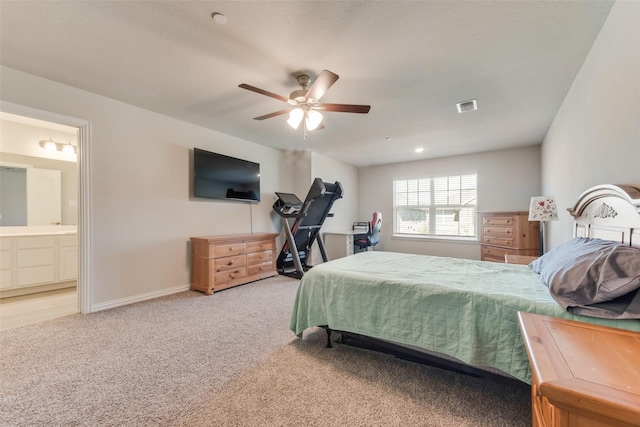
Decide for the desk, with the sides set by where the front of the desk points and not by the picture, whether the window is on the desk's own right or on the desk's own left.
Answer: on the desk's own left

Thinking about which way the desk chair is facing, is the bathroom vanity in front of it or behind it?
in front

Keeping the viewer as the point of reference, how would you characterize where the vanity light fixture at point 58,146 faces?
facing the viewer and to the right of the viewer

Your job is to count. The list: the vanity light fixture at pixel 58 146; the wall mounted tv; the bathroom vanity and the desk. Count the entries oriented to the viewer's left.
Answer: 0

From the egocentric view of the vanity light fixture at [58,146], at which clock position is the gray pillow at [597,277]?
The gray pillow is roughly at 1 o'clock from the vanity light fixture.

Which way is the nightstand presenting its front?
to the viewer's left

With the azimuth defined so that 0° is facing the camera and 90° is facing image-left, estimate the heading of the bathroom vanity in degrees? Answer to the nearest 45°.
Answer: approximately 315°

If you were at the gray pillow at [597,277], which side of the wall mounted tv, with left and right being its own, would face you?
front

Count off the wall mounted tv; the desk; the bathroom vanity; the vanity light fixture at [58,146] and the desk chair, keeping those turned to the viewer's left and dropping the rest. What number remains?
1

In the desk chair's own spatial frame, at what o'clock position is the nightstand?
The nightstand is roughly at 9 o'clock from the desk chair.

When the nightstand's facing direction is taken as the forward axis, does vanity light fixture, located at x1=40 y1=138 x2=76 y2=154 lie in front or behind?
in front

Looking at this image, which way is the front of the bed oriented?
to the viewer's left

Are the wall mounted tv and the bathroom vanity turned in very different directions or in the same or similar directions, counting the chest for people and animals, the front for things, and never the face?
same or similar directions

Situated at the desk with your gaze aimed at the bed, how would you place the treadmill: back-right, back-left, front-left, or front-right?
front-right

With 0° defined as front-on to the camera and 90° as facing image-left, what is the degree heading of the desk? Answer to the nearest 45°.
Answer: approximately 315°
